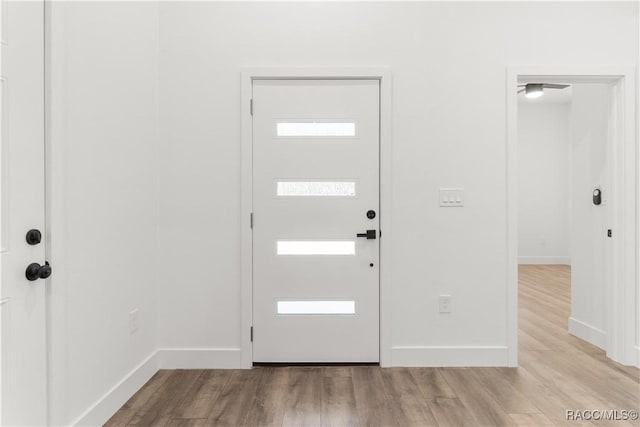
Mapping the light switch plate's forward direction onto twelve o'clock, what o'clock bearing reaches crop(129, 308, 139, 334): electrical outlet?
The electrical outlet is roughly at 2 o'clock from the light switch plate.

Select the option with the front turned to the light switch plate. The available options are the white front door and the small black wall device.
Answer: the small black wall device

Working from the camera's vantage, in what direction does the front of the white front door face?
facing the viewer

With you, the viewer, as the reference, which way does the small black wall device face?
facing the viewer and to the left of the viewer

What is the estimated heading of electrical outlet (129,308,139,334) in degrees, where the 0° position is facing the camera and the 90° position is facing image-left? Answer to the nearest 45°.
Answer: approximately 315°

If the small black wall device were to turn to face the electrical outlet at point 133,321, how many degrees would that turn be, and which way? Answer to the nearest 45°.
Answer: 0° — it already faces it

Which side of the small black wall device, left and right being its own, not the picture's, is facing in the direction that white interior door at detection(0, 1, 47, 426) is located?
front

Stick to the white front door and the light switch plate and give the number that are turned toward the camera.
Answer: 2

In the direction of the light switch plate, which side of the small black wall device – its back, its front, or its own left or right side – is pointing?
front

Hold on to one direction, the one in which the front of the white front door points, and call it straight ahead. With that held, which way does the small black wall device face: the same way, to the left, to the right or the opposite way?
to the right

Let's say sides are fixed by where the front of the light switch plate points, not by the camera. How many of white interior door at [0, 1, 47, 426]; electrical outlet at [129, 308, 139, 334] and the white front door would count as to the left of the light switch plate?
0

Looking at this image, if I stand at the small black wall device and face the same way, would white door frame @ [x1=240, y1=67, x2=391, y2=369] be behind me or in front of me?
in front

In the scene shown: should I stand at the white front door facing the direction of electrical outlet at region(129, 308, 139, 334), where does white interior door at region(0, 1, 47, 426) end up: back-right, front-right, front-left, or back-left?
front-left

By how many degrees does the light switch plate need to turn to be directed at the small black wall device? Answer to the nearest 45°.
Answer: approximately 135° to its left

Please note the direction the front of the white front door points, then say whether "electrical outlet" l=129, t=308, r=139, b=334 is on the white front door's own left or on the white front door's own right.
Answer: on the white front door's own right

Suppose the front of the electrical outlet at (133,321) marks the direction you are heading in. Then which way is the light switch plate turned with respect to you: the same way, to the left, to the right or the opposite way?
to the right

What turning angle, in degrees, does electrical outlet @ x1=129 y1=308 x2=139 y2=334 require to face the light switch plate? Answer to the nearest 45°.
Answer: approximately 45° to its left

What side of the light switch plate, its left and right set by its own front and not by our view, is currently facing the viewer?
front
